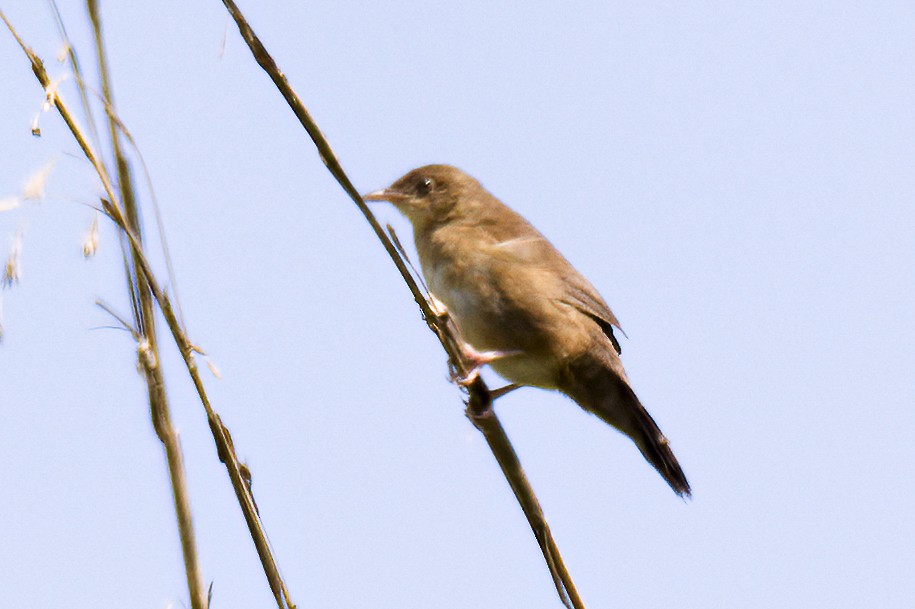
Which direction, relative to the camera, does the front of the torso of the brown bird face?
to the viewer's left
